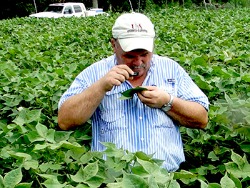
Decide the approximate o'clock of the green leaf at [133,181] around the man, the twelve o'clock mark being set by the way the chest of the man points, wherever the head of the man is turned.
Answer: The green leaf is roughly at 12 o'clock from the man.

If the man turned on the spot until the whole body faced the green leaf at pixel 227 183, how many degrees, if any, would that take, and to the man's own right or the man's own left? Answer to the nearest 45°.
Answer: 0° — they already face it

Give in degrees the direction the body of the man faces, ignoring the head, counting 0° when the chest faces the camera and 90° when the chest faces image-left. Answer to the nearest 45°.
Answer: approximately 0°

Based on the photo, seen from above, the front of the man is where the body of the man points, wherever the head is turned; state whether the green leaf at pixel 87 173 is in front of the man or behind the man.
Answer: in front
